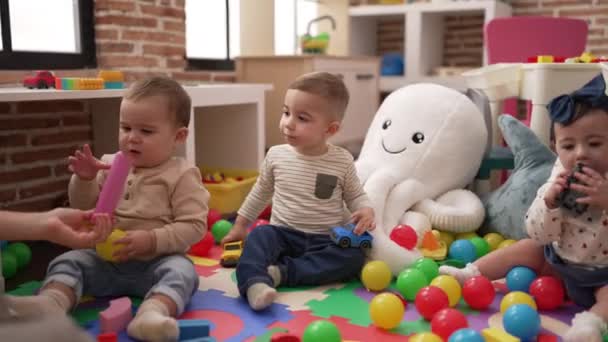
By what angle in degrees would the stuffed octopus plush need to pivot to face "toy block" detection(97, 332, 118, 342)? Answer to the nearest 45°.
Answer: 0° — it already faces it

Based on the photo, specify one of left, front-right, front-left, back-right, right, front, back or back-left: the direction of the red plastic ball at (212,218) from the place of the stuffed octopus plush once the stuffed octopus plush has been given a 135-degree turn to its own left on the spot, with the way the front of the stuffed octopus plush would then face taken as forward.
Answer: back

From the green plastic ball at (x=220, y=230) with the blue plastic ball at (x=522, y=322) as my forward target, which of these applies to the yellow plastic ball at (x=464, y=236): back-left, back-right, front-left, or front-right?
front-left

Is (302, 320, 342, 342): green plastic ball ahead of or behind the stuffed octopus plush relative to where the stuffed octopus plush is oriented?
ahead

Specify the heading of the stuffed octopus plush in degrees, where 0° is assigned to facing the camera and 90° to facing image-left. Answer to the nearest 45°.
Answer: approximately 45°

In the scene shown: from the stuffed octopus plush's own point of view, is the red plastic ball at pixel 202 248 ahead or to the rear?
ahead

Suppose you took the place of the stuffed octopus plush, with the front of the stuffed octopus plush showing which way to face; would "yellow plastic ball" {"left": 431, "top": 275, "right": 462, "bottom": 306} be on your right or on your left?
on your left

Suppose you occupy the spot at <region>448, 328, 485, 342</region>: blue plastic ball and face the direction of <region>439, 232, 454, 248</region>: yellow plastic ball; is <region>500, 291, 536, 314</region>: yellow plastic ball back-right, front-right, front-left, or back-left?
front-right

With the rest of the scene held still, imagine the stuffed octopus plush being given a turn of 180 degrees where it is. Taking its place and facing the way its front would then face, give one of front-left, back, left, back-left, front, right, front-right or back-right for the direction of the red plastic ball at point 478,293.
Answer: back-right
